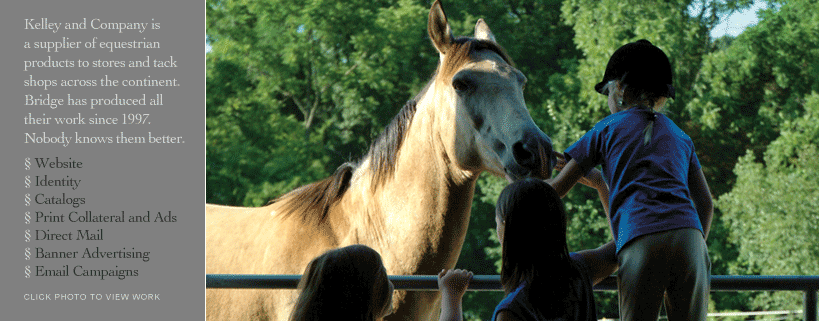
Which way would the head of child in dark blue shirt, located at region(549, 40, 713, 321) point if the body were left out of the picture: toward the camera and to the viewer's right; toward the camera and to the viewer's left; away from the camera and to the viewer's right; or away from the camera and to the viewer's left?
away from the camera and to the viewer's left

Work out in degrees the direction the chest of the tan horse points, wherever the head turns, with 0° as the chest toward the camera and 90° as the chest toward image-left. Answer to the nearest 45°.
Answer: approximately 315°

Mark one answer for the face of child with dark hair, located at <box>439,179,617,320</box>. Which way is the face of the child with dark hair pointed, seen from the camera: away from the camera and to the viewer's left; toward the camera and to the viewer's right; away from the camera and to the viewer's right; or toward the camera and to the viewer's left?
away from the camera and to the viewer's left

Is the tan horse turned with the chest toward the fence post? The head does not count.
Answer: yes

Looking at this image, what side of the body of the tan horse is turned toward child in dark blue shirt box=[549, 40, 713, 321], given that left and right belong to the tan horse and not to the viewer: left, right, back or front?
front

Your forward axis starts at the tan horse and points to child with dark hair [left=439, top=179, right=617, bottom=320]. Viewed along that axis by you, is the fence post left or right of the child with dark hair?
left

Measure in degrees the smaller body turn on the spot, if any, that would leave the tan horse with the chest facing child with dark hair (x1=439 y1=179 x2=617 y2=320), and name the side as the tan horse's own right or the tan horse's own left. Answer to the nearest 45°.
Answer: approximately 45° to the tan horse's own right
